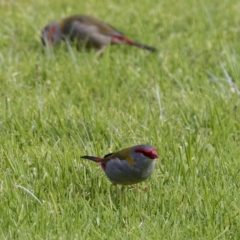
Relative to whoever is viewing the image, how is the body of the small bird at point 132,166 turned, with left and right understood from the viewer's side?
facing the viewer and to the right of the viewer

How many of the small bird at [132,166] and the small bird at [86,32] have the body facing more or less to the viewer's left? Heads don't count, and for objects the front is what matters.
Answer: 1

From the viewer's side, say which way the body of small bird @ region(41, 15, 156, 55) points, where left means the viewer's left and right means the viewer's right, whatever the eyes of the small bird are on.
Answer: facing to the left of the viewer

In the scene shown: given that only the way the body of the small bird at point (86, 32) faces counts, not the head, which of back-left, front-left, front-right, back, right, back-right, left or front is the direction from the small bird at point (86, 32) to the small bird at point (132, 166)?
left

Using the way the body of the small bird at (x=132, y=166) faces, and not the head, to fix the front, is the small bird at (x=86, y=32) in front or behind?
behind

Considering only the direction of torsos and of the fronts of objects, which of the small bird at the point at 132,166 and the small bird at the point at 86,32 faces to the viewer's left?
the small bird at the point at 86,32
